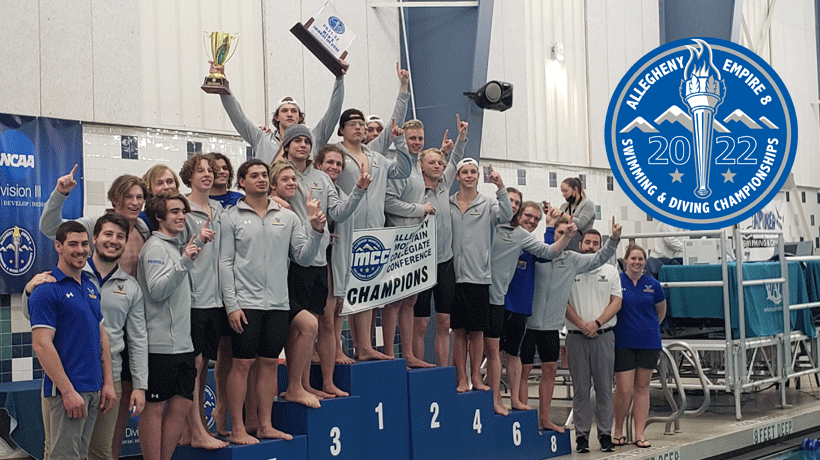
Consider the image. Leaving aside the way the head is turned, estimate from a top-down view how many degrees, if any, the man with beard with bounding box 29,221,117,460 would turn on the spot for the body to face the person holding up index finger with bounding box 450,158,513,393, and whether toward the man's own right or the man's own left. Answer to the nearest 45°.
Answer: approximately 90° to the man's own left

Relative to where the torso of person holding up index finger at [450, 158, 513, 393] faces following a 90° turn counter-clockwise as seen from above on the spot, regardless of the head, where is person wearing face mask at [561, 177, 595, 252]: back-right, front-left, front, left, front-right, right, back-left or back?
front-left

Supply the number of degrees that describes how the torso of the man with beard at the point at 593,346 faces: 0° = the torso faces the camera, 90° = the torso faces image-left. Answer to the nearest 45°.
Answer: approximately 0°

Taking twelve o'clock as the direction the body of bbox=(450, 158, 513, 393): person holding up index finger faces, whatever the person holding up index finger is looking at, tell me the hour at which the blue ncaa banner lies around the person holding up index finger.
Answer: The blue ncaa banner is roughly at 3 o'clock from the person holding up index finger.

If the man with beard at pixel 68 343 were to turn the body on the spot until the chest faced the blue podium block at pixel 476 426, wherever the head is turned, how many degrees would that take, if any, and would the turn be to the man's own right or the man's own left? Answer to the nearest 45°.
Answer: approximately 90° to the man's own left

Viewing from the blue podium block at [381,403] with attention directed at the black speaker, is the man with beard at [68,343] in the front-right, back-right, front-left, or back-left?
back-left

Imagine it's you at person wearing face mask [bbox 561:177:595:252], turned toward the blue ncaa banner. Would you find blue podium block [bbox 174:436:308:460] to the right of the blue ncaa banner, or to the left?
left

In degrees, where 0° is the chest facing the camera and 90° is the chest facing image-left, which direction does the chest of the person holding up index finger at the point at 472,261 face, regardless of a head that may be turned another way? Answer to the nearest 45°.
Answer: approximately 0°

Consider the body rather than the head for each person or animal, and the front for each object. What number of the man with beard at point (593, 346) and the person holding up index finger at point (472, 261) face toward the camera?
2
